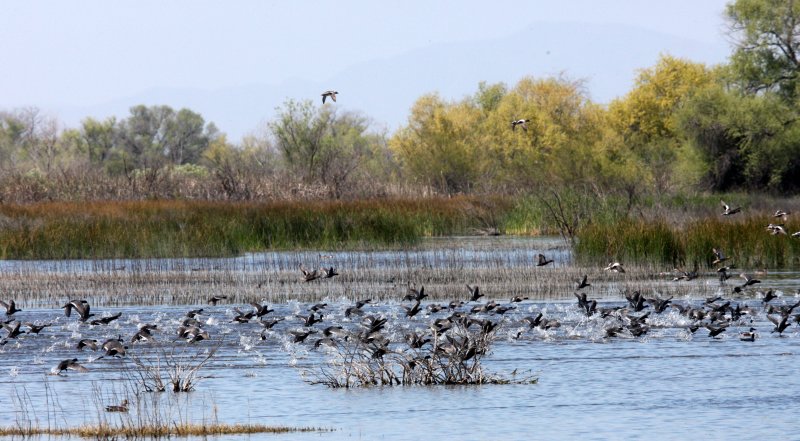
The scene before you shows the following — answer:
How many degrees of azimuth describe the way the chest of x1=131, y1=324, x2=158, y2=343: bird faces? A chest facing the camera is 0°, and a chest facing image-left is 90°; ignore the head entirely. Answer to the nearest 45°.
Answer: approximately 270°

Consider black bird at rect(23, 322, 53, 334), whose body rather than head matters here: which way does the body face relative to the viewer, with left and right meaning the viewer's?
facing to the right of the viewer

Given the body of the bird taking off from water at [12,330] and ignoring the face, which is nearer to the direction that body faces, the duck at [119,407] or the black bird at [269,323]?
the black bird

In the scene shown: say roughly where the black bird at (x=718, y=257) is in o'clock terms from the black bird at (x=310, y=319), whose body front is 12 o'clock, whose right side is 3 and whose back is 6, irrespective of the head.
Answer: the black bird at (x=718, y=257) is roughly at 11 o'clock from the black bird at (x=310, y=319).

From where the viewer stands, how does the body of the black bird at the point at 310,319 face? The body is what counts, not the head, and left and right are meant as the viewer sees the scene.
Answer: facing to the right of the viewer

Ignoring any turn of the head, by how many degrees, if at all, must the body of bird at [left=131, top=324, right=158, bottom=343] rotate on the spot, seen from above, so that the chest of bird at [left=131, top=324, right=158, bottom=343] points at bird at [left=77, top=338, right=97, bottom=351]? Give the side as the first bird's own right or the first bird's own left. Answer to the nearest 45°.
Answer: approximately 180°

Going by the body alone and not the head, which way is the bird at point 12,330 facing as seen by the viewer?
to the viewer's right
